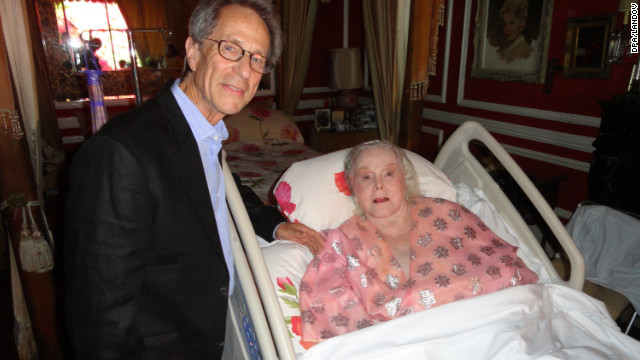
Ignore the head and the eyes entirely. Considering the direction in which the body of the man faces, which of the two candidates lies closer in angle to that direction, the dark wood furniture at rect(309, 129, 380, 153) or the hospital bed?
the hospital bed

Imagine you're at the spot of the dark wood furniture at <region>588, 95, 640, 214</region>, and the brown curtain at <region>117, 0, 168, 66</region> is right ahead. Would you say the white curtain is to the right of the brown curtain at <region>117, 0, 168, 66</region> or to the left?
left

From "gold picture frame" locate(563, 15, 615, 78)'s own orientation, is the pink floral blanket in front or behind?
in front

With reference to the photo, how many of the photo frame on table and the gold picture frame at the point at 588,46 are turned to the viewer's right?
0

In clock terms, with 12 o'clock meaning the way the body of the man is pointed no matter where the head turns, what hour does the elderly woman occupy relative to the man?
The elderly woman is roughly at 10 o'clock from the man.

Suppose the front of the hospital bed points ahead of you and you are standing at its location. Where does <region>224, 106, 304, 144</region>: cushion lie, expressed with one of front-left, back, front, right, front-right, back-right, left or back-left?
back

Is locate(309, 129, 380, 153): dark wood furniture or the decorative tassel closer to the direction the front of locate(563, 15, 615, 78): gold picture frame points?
the decorative tassel

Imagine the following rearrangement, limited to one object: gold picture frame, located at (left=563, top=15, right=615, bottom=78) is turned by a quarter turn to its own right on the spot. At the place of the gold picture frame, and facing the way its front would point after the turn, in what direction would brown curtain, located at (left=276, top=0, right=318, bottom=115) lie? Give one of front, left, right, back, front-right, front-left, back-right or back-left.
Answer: front-left

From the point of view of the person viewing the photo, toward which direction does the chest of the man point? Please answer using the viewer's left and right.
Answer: facing the viewer and to the right of the viewer

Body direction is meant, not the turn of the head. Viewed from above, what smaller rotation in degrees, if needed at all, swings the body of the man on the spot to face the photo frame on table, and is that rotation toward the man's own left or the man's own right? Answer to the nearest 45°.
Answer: approximately 90° to the man's own left

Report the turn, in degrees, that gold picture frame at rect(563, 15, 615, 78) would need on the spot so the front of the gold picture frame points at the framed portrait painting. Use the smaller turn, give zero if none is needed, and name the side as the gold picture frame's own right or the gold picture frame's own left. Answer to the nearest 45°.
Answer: approximately 90° to the gold picture frame's own right
